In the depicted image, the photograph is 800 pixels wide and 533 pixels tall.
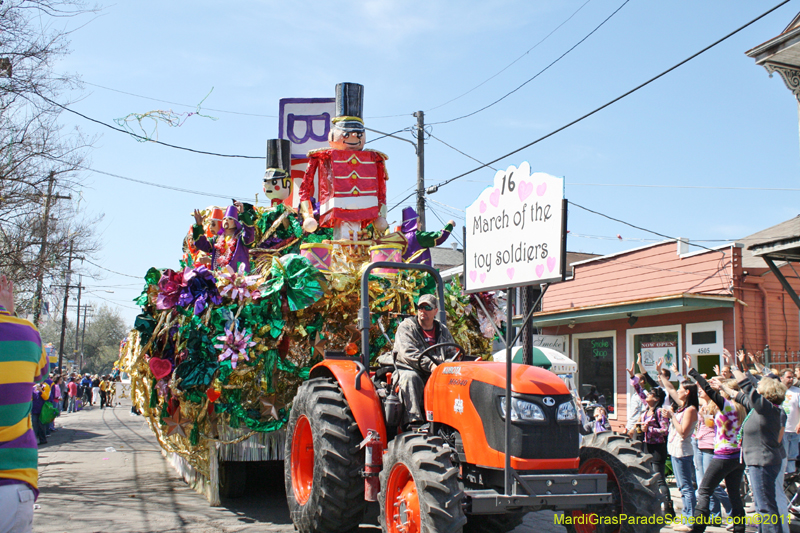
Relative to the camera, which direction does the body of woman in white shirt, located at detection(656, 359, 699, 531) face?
to the viewer's left

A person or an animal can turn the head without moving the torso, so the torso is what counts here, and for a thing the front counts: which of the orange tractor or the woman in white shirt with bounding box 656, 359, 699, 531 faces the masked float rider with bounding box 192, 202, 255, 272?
the woman in white shirt

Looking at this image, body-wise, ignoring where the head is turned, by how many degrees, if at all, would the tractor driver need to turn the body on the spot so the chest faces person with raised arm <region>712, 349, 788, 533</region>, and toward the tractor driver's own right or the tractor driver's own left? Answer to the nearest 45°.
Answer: approximately 45° to the tractor driver's own left

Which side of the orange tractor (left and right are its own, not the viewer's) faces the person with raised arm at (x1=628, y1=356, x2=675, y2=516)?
left

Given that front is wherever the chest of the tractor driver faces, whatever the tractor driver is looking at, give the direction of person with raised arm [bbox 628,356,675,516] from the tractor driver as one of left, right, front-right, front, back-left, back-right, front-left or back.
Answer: left

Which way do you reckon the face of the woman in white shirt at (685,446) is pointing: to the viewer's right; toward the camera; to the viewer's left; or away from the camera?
to the viewer's left

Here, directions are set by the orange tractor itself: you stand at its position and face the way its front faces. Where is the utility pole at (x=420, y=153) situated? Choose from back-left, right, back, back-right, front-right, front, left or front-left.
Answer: back-left

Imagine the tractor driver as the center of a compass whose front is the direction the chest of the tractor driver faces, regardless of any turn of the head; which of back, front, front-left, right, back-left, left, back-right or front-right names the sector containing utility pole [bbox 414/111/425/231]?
back-left

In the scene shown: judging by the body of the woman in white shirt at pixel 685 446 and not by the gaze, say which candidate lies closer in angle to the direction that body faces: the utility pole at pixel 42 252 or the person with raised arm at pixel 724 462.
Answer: the utility pole

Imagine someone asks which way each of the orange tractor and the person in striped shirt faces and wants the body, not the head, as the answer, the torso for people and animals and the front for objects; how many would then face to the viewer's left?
0

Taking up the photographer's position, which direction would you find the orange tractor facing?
facing the viewer and to the right of the viewer
